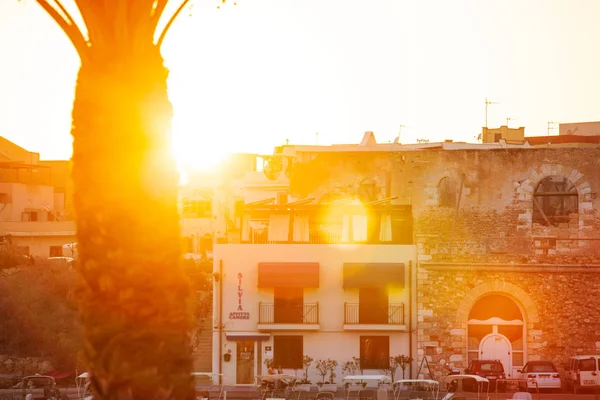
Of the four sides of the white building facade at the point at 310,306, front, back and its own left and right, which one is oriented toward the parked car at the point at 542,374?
left

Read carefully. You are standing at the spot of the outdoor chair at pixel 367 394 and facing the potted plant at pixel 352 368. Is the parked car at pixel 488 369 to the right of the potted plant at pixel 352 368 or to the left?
right

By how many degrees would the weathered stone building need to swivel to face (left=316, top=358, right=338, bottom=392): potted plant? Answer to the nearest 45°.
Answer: approximately 45° to its right

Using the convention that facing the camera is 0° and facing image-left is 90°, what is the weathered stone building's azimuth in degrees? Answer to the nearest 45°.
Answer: approximately 0°

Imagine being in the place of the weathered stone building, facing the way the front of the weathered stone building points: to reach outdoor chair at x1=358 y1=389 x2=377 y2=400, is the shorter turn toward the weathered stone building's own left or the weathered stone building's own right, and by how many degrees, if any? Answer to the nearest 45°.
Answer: approximately 45° to the weathered stone building's own right

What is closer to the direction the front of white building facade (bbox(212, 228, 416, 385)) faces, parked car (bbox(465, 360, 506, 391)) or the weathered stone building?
the parked car

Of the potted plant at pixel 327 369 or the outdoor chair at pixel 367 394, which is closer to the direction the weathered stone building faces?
the outdoor chair

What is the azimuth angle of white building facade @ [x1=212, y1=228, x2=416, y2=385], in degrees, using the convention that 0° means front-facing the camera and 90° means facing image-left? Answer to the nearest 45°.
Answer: approximately 0°

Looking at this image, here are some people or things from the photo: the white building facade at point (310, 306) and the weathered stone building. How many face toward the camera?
2

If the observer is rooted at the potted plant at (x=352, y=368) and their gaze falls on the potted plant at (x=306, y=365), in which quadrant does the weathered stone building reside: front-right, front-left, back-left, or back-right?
back-right
